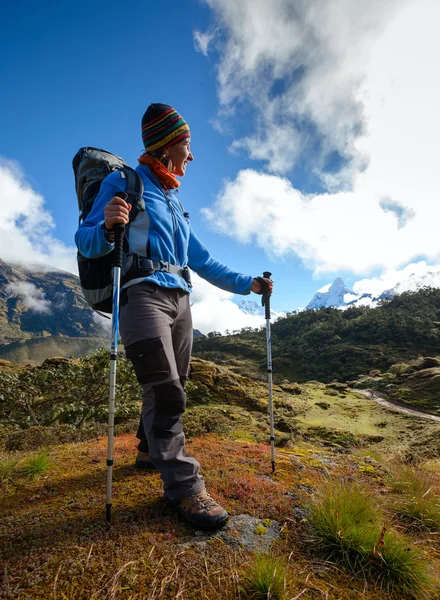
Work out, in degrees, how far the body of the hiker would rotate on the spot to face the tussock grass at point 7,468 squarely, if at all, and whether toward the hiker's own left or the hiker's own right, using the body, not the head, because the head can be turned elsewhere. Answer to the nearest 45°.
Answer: approximately 180°

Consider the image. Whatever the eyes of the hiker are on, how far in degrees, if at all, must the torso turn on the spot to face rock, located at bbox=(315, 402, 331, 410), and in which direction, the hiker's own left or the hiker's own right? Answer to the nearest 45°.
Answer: approximately 90° to the hiker's own left

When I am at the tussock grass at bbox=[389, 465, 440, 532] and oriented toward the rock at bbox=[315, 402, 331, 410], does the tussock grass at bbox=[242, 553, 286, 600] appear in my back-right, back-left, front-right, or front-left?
back-left

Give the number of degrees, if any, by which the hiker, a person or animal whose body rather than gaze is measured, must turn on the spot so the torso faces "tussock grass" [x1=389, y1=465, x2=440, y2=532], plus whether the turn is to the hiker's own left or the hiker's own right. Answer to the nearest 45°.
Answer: approximately 45° to the hiker's own left

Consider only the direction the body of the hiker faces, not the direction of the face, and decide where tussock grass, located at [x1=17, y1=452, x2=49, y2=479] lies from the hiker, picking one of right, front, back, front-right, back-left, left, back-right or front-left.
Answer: back

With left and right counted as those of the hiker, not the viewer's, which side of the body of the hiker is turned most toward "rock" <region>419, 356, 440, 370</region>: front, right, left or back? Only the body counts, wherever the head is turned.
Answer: left

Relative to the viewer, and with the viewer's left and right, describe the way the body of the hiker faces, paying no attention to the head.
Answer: facing the viewer and to the right of the viewer
